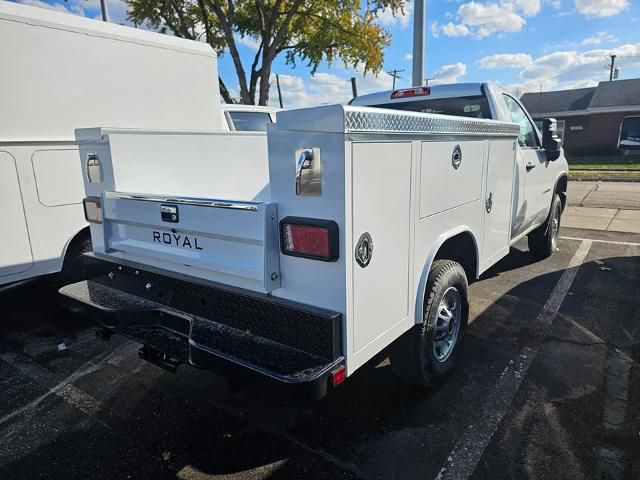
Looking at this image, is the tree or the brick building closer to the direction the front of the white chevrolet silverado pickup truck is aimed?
the brick building

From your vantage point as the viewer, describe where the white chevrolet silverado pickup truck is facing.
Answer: facing away from the viewer and to the right of the viewer

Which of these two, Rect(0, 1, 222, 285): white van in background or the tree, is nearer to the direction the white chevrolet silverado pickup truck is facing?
the tree

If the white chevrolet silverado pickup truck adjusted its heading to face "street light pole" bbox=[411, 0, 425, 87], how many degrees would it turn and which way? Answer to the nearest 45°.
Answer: approximately 45° to its left

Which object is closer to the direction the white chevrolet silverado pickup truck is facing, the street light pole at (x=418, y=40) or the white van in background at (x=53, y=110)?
the street light pole

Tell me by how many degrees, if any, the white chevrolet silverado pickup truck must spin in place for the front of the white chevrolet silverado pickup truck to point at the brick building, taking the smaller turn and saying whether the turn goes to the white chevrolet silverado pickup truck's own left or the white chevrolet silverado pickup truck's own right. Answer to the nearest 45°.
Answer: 0° — it already faces it

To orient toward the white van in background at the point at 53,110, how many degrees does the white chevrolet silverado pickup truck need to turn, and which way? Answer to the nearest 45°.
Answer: approximately 90° to its left

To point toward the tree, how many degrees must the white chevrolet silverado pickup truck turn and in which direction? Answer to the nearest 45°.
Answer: approximately 45° to its left

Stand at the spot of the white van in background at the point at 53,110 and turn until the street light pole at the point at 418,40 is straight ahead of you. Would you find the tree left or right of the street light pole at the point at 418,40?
left
